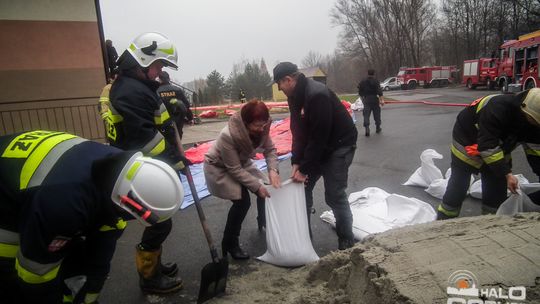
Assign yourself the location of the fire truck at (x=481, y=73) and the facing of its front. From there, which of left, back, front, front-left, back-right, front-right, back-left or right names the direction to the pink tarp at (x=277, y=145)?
front-right

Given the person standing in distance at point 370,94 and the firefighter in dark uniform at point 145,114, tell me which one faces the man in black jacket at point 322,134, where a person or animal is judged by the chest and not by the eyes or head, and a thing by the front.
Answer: the firefighter in dark uniform

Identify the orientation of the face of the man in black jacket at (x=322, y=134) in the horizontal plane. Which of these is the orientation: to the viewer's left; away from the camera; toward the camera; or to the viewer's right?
to the viewer's left

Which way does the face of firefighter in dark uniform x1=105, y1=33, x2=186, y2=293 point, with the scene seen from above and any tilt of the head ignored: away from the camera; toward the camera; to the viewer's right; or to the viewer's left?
to the viewer's right

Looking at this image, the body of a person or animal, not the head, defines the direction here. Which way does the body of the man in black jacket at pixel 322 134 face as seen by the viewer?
to the viewer's left

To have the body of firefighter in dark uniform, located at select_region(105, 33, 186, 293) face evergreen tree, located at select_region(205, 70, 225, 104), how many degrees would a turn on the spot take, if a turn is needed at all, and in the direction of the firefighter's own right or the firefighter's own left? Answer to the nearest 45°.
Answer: approximately 90° to the firefighter's own left

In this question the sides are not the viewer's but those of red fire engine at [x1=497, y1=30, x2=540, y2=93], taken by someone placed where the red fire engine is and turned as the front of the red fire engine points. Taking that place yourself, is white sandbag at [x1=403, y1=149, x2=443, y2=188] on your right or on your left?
on your left

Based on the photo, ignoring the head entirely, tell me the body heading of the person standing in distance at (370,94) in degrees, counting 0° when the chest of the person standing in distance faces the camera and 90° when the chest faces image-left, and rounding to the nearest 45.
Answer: approximately 180°

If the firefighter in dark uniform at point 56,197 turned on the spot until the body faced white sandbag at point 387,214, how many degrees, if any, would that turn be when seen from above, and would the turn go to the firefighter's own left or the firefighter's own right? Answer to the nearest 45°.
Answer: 0° — they already face it

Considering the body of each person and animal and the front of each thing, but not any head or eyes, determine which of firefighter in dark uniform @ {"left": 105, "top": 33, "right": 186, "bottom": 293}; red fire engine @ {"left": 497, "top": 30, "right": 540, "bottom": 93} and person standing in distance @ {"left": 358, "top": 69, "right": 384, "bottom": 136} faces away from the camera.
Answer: the person standing in distance
